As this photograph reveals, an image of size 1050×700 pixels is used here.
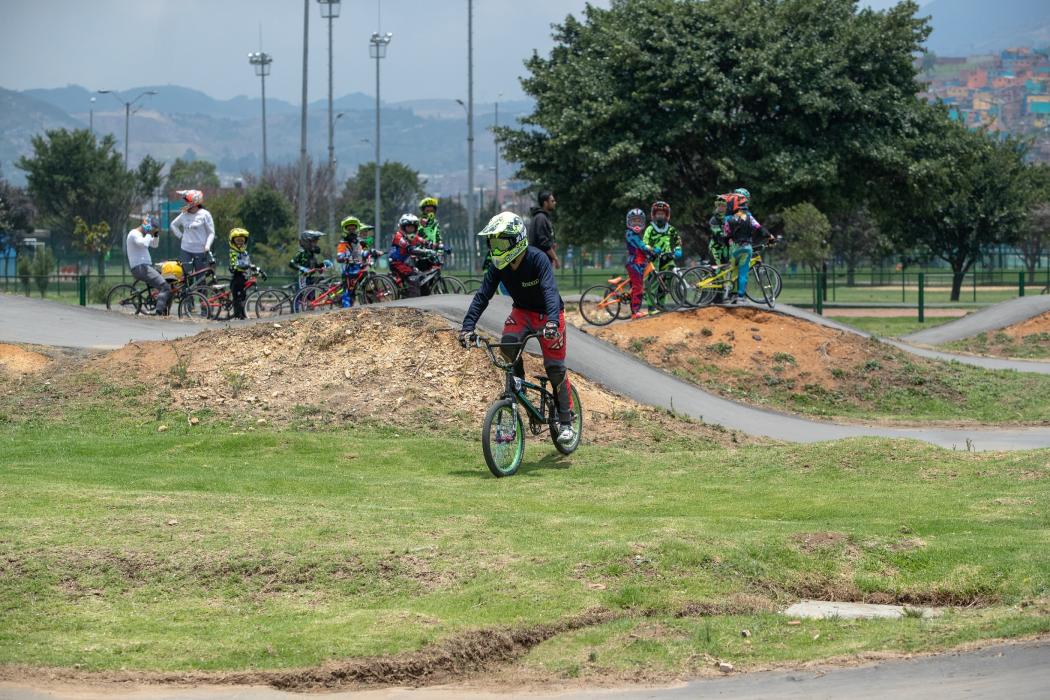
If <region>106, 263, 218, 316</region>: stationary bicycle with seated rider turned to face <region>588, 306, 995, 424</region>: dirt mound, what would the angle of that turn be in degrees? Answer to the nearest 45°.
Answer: approximately 45° to its right

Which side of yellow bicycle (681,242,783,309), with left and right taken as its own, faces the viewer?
right

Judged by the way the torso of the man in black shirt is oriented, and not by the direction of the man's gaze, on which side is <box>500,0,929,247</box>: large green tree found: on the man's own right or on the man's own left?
on the man's own left

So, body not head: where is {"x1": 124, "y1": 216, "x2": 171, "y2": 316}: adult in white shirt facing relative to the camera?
to the viewer's right
